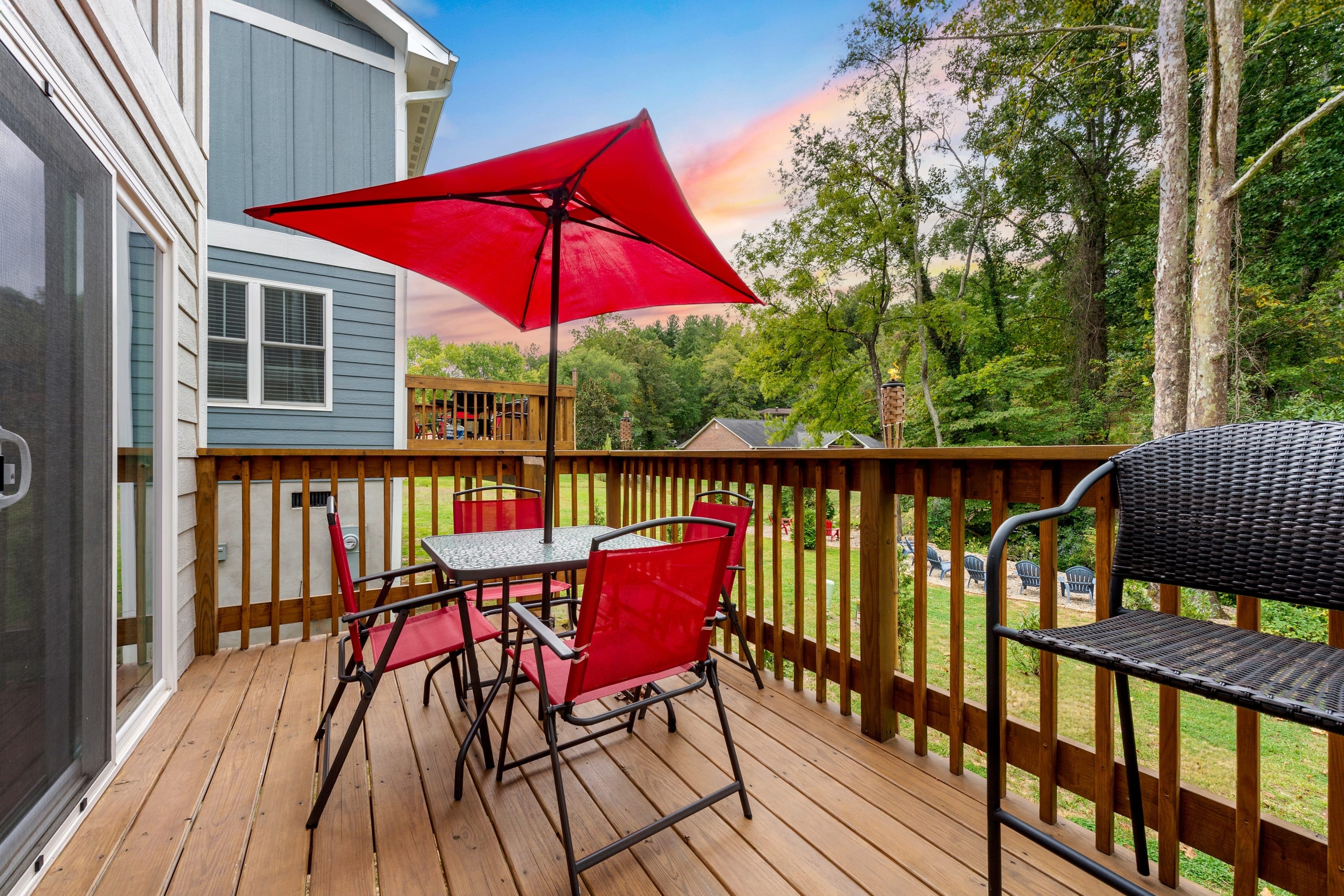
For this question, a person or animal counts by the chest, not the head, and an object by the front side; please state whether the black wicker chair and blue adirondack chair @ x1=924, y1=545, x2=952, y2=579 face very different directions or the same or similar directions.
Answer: very different directions

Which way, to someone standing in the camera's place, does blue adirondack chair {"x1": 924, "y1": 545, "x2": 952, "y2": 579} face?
facing away from the viewer and to the right of the viewer

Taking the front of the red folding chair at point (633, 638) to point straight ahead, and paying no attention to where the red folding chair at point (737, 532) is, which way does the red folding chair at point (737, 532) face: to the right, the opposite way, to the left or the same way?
to the left

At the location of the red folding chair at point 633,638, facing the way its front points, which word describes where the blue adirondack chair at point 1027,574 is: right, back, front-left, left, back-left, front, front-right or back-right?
right

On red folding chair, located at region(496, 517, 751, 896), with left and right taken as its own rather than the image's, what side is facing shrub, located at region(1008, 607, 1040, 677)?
right

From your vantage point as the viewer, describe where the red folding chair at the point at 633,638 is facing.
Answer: facing away from the viewer and to the left of the viewer

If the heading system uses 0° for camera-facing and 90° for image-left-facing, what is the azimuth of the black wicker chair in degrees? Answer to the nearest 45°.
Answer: approximately 45°

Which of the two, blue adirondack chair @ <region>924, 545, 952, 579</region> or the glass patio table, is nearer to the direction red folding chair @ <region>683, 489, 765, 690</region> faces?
the glass patio table

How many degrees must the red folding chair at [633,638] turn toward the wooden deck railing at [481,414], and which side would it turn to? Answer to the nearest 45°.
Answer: approximately 45° to its right

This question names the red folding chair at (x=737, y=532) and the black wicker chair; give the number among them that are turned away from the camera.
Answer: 0

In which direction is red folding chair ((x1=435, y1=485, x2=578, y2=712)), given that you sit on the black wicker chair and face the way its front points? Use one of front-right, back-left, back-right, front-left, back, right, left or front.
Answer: front-right

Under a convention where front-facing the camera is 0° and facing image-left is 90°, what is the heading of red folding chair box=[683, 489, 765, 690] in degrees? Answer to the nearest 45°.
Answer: approximately 45°

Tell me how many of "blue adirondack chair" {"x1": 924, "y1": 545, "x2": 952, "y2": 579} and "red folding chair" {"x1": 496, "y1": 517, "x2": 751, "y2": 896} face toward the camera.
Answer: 0

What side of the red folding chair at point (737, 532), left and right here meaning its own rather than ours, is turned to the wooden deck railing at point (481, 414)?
right
